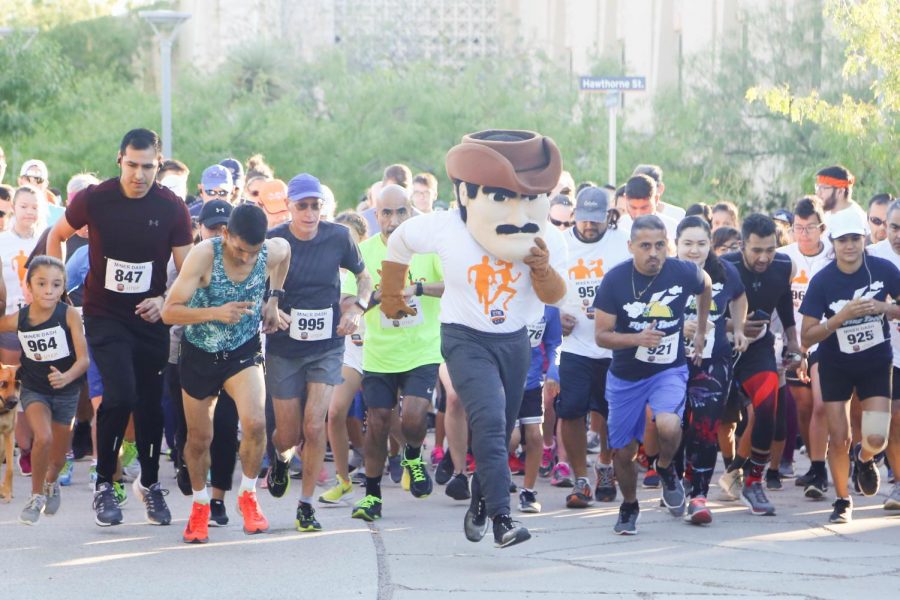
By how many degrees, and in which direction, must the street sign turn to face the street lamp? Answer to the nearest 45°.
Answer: approximately 135° to its right

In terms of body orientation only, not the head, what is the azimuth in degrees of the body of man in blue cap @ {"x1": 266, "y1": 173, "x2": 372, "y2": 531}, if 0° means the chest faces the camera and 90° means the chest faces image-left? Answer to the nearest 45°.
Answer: approximately 0°

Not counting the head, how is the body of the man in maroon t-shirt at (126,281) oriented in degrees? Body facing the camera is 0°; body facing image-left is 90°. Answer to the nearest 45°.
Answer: approximately 0°

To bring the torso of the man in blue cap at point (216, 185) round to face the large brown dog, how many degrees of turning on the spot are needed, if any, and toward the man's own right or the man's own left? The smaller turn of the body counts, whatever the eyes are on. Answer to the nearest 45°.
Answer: approximately 45° to the man's own right

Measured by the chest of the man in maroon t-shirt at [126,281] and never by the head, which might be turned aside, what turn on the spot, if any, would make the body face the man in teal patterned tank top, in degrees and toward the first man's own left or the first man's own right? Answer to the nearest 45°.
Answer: approximately 45° to the first man's own left

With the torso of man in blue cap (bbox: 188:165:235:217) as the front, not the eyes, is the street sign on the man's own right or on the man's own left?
on the man's own left
